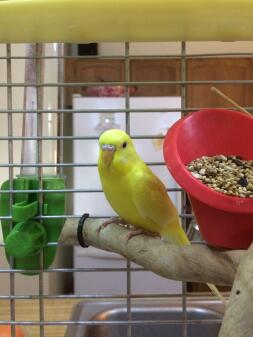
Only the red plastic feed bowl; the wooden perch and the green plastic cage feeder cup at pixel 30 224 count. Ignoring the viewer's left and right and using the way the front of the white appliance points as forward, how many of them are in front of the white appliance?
3

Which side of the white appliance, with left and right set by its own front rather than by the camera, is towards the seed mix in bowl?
front

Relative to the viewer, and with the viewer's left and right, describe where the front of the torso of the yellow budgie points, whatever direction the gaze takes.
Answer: facing the viewer and to the left of the viewer

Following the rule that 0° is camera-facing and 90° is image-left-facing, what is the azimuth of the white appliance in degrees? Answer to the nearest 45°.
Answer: approximately 0°

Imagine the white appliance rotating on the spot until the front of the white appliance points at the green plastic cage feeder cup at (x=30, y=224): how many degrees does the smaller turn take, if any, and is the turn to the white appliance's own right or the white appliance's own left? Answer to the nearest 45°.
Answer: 0° — it already faces it

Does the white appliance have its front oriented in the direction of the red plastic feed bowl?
yes

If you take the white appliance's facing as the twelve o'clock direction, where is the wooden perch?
The wooden perch is roughly at 12 o'clock from the white appliance.

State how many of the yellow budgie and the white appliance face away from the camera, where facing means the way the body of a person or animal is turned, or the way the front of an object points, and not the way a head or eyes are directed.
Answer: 0

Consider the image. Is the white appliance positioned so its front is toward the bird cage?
yes
